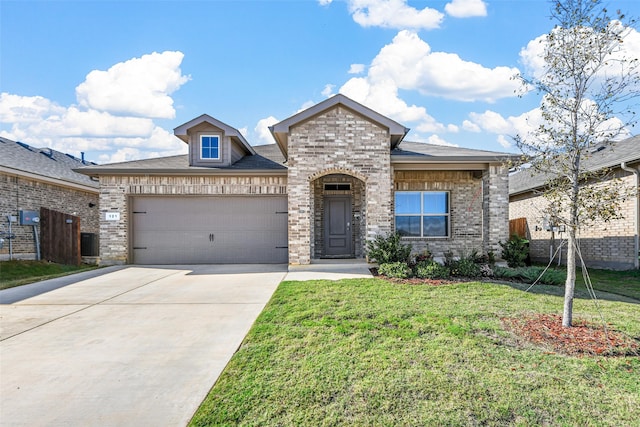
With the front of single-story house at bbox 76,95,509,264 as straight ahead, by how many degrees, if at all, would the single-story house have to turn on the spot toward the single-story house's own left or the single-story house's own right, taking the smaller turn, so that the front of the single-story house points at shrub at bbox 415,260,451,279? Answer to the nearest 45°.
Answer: approximately 45° to the single-story house's own left

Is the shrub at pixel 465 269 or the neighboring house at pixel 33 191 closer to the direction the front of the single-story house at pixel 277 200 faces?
the shrub

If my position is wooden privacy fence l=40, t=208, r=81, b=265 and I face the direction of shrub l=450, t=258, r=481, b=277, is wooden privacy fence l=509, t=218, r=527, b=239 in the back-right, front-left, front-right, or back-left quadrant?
front-left

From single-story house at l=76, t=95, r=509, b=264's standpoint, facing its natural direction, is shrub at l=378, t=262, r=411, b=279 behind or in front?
in front

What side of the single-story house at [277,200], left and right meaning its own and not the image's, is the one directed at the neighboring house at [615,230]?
left

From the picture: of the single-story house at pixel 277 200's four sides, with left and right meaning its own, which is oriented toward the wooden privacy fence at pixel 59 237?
right

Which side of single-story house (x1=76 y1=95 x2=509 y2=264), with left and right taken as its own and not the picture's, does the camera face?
front

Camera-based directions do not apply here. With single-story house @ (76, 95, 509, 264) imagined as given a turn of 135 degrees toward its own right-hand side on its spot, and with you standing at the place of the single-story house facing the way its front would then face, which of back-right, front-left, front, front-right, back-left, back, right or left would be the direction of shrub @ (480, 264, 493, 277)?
back

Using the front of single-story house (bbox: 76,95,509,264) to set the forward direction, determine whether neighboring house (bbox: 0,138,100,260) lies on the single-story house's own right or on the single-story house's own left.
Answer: on the single-story house's own right

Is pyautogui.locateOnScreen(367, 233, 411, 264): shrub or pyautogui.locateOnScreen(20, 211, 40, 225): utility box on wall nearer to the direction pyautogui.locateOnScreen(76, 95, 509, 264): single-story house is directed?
the shrub

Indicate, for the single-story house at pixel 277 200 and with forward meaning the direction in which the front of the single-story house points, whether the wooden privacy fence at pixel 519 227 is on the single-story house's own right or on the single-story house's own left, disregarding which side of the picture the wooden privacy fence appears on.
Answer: on the single-story house's own left

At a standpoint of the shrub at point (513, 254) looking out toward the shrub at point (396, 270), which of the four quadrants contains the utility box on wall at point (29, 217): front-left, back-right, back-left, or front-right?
front-right

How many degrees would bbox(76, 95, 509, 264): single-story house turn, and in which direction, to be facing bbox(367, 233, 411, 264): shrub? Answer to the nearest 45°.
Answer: approximately 45° to its left

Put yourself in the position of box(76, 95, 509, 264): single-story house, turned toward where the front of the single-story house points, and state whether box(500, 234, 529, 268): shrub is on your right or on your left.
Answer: on your left

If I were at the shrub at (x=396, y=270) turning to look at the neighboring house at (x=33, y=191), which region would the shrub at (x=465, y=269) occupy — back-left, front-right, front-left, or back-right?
back-right

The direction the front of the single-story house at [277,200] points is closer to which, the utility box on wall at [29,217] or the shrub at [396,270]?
the shrub
